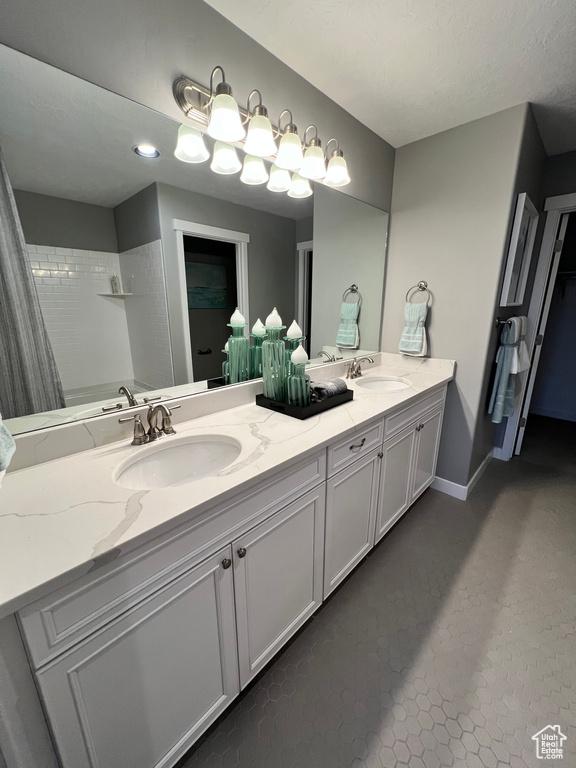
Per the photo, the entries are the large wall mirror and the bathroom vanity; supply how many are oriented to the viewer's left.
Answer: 0

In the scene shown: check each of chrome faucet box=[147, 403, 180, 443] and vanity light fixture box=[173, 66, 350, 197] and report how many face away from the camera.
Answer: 0

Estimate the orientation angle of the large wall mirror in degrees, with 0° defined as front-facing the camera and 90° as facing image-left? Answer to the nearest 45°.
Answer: approximately 315°

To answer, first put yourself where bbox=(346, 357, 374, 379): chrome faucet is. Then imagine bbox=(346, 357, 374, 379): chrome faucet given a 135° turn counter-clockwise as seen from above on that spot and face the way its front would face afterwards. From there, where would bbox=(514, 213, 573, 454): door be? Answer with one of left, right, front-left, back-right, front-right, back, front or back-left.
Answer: front-right

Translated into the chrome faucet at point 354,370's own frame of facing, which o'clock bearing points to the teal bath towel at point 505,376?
The teal bath towel is roughly at 10 o'clock from the chrome faucet.

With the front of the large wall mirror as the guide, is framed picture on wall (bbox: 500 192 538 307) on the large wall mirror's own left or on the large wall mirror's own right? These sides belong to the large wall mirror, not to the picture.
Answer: on the large wall mirror's own left

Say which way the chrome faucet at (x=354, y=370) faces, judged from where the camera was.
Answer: facing the viewer and to the right of the viewer
